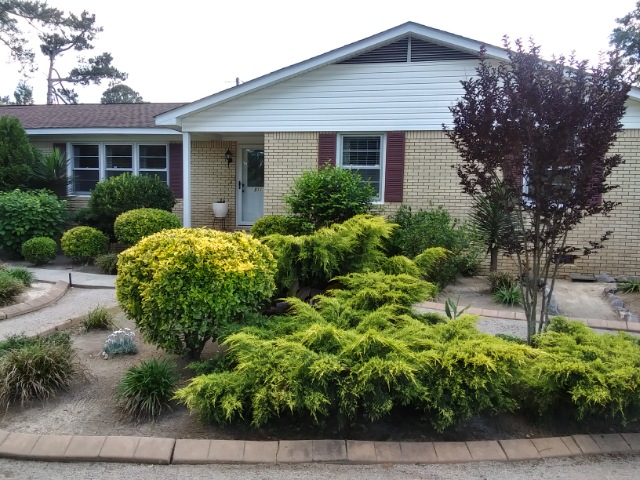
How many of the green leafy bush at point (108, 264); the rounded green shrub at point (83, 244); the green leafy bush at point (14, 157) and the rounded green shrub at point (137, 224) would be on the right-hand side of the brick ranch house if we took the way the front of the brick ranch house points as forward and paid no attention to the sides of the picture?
4

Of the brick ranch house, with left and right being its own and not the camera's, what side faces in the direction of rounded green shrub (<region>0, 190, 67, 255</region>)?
right

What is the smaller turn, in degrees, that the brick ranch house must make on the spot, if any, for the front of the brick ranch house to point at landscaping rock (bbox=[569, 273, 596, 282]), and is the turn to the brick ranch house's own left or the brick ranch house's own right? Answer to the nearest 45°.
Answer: approximately 90° to the brick ranch house's own left

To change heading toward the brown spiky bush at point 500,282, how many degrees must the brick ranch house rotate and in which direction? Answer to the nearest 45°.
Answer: approximately 45° to its left

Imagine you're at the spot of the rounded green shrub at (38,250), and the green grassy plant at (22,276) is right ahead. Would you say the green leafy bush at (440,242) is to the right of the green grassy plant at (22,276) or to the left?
left

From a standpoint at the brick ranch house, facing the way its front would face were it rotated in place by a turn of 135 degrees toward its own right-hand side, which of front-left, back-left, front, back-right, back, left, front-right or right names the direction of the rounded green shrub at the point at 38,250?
front-left

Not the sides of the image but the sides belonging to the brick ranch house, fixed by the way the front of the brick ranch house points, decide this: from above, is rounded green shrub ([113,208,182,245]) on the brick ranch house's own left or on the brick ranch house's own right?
on the brick ranch house's own right

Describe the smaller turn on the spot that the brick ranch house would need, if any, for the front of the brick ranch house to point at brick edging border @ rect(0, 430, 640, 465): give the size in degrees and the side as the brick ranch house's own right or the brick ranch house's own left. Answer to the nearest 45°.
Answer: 0° — it already faces it

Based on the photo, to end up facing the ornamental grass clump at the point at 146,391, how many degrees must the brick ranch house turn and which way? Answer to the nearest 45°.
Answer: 0° — it already faces it

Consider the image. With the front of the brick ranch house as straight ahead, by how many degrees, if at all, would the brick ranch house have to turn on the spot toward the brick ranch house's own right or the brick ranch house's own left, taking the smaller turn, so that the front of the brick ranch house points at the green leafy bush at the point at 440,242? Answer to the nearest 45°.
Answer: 0° — it already faces it

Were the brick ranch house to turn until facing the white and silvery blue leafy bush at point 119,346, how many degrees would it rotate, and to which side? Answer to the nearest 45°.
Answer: approximately 45° to its right

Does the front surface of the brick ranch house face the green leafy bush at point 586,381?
yes

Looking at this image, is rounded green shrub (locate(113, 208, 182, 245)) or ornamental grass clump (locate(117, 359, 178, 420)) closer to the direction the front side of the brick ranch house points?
the ornamental grass clump

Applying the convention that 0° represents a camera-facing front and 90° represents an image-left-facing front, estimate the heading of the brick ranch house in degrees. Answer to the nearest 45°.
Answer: approximately 0°
